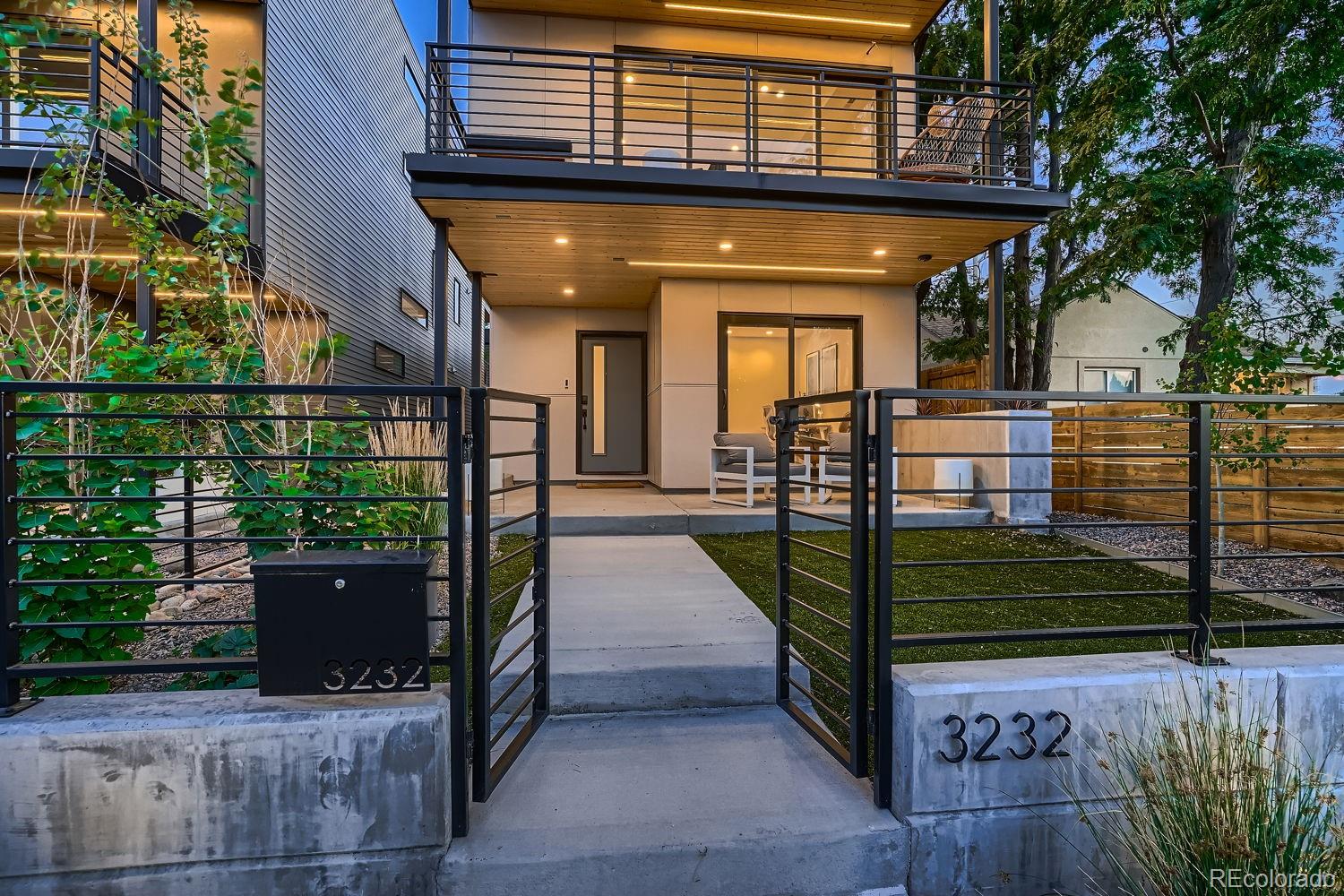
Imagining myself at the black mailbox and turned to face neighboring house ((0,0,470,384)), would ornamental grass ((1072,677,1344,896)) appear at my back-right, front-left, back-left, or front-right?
back-right

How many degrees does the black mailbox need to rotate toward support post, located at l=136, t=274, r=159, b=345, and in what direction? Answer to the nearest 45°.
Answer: approximately 180°

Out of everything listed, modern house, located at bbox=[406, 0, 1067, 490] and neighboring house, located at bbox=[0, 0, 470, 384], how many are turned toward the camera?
2

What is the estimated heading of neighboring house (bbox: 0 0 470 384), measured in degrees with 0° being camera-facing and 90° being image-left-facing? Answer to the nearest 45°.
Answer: approximately 0°

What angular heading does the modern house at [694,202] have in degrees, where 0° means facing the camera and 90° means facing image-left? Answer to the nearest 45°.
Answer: approximately 0°

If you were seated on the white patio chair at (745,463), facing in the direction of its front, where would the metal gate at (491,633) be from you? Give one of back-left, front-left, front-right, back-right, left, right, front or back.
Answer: front-right

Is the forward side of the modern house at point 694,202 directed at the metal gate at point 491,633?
yes

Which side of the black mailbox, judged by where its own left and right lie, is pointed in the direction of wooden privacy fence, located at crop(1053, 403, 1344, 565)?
left

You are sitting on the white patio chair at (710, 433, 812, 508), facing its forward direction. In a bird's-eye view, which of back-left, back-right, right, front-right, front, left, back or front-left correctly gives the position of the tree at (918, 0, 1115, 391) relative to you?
left

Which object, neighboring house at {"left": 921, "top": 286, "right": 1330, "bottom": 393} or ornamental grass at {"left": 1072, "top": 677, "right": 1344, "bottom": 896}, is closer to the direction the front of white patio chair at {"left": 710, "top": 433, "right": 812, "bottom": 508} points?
the ornamental grass

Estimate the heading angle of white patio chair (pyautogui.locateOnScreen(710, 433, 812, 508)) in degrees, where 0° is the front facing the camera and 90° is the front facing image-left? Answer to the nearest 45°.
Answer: approximately 315°
